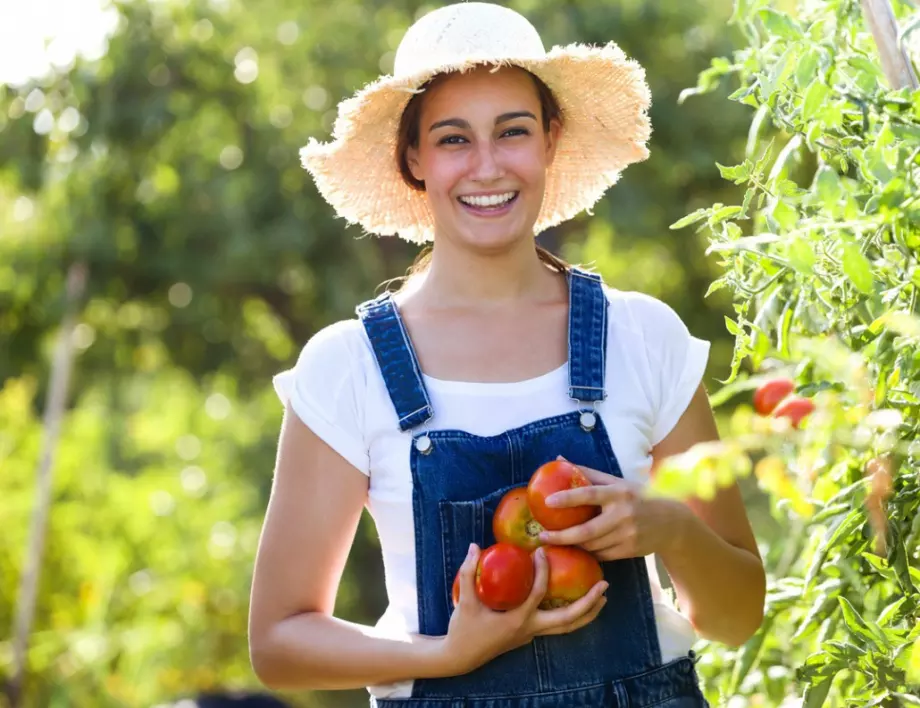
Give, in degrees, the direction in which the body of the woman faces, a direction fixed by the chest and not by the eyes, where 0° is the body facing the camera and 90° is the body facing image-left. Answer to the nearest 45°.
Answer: approximately 0°

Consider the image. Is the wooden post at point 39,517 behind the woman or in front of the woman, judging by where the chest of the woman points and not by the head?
behind

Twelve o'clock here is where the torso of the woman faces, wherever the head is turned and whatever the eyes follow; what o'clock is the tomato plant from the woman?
The tomato plant is roughly at 10 o'clock from the woman.

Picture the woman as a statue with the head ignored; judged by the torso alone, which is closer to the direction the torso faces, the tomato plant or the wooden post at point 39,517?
the tomato plant

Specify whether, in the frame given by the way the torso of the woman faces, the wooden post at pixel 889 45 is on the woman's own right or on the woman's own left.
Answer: on the woman's own left
